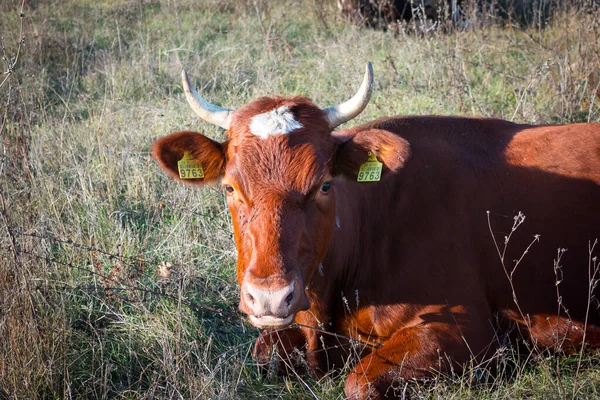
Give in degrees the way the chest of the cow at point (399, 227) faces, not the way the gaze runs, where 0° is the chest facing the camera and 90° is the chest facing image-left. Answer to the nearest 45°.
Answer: approximately 45°
